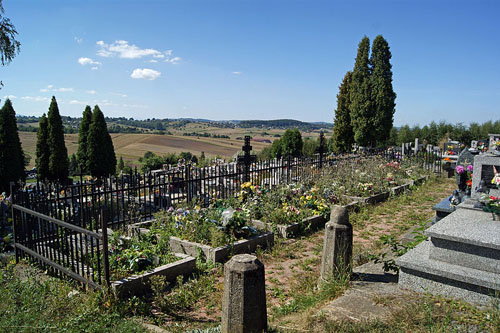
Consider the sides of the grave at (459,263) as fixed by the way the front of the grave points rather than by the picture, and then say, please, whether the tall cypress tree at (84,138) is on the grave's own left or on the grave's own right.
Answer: on the grave's own right

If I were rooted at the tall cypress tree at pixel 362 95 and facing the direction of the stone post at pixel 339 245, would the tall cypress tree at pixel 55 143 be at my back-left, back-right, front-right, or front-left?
front-right

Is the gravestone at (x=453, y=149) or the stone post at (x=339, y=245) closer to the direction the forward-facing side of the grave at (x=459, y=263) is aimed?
the stone post

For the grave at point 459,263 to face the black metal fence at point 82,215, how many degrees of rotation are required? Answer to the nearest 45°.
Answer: approximately 45° to its right

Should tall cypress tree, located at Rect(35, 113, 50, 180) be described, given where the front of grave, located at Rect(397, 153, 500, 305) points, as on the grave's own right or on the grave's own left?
on the grave's own right

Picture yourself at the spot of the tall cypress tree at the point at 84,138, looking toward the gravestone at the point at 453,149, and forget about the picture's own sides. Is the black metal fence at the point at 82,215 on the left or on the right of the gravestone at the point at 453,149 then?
right

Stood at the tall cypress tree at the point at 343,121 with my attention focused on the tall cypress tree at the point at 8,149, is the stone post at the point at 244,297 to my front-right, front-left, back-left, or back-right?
front-left

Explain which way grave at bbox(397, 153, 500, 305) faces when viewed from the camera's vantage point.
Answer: facing the viewer and to the left of the viewer

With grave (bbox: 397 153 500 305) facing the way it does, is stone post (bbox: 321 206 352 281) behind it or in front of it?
in front

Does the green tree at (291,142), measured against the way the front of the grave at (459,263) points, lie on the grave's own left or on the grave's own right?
on the grave's own right

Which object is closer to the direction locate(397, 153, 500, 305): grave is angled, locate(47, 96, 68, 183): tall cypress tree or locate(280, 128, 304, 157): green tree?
the tall cypress tree

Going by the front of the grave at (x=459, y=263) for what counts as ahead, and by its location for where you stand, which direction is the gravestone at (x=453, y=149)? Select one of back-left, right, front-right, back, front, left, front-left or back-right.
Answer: back-right

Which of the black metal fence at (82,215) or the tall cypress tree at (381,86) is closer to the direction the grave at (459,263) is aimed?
the black metal fence
